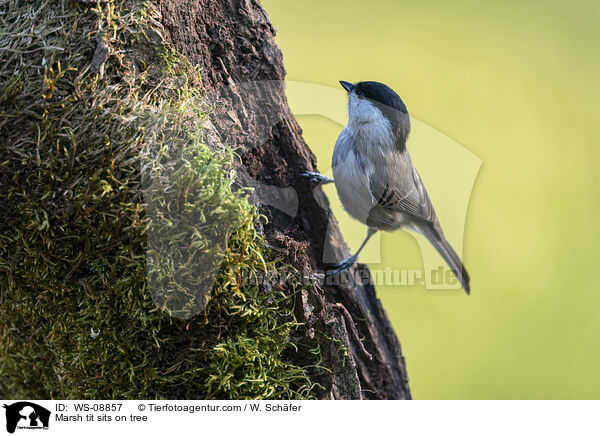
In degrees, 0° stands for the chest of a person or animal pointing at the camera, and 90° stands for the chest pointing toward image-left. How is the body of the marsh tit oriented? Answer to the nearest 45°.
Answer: approximately 90°
